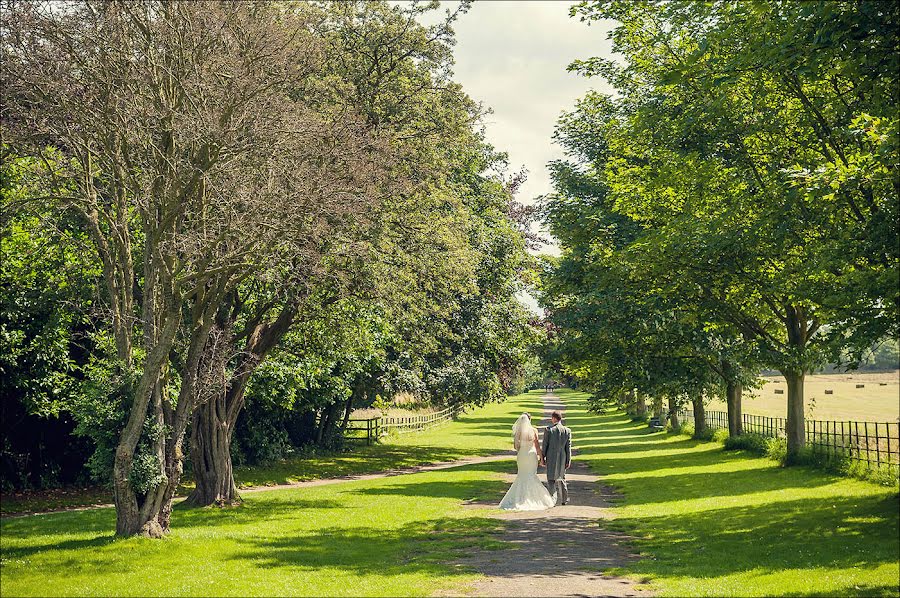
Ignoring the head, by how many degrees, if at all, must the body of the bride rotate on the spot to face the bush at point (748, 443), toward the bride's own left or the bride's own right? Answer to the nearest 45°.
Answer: approximately 45° to the bride's own right

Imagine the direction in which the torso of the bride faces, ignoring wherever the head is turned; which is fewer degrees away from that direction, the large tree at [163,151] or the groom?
the groom

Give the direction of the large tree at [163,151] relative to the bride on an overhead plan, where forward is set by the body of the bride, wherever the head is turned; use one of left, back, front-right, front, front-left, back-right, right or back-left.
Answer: back-left

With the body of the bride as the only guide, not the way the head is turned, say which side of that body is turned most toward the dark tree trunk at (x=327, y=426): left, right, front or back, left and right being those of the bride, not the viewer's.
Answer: front

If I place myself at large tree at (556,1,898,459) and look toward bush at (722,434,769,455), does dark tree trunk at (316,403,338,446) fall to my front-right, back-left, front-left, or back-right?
front-left

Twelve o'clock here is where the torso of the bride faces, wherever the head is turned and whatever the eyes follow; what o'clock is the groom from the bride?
The groom is roughly at 2 o'clock from the bride.

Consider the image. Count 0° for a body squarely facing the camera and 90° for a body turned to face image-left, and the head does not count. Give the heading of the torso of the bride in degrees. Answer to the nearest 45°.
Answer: approximately 180°

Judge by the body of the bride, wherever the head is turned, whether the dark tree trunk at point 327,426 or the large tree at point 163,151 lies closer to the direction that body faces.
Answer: the dark tree trunk

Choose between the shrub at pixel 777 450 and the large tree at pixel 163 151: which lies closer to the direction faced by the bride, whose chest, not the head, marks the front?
the shrub
